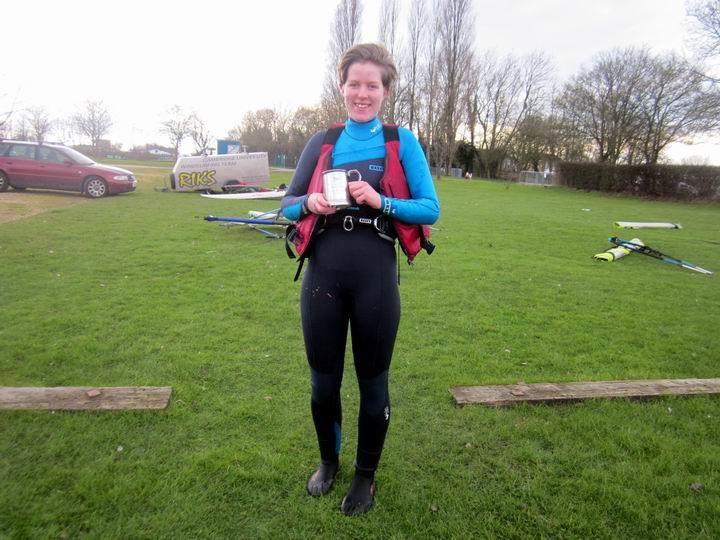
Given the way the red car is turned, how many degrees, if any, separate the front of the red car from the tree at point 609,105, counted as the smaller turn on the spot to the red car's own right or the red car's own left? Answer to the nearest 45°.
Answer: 0° — it already faces it

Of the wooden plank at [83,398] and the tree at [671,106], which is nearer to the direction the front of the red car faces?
the tree

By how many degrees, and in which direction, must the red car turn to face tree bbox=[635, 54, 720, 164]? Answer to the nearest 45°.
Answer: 0° — it already faces it

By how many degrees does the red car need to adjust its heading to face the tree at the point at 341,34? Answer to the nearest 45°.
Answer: approximately 45° to its left

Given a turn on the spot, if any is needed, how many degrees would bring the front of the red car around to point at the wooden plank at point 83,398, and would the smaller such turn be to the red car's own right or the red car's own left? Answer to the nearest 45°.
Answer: approximately 90° to the red car's own right

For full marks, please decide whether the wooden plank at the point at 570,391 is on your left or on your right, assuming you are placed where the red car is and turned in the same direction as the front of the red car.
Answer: on your right

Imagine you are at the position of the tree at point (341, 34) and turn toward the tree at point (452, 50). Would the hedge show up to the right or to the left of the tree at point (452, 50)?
right

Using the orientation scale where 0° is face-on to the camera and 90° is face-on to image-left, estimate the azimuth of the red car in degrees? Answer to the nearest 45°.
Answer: approximately 270°
